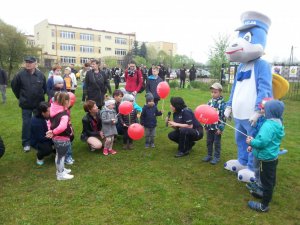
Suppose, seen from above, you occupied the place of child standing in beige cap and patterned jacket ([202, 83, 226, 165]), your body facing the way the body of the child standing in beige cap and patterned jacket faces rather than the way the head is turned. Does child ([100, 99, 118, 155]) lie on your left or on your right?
on your right

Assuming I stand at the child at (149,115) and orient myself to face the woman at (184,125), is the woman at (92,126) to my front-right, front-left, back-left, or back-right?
back-right

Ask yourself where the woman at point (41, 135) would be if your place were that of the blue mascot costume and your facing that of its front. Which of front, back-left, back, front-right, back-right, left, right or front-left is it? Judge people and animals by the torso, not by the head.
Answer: front-right

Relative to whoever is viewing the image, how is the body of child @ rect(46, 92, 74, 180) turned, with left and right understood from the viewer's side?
facing to the right of the viewer

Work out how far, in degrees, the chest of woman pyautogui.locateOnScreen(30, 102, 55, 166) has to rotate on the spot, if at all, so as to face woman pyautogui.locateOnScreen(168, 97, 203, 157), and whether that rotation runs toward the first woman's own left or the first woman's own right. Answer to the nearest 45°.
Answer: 0° — they already face them

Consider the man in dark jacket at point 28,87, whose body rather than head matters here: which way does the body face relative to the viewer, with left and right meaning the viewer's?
facing the viewer

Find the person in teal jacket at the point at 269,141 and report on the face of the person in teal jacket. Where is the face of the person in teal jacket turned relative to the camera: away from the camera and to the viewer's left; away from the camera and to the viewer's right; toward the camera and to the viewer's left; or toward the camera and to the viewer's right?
away from the camera and to the viewer's left

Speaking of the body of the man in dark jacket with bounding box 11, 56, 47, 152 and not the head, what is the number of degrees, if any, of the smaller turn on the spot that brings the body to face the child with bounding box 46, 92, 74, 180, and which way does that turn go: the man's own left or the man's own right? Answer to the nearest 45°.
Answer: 0° — they already face them

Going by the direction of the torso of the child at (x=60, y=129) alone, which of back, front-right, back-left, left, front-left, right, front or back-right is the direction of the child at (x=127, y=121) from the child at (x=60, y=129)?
front-left

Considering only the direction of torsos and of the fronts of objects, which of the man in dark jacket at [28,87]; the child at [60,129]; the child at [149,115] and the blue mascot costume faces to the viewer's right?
the child at [60,129]

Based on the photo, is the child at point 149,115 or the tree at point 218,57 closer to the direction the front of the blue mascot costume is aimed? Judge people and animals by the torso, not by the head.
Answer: the child

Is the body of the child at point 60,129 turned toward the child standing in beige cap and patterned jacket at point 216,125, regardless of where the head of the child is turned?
yes

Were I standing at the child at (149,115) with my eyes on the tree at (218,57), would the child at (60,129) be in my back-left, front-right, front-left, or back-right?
back-left

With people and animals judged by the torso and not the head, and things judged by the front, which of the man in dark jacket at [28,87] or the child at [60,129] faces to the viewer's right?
the child

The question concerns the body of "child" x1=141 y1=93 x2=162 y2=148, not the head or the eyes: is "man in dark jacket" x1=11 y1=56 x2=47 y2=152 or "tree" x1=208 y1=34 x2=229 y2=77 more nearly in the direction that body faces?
the man in dark jacket

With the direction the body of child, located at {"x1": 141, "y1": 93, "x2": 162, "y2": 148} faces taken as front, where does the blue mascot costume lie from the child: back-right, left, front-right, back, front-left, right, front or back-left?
front-left
